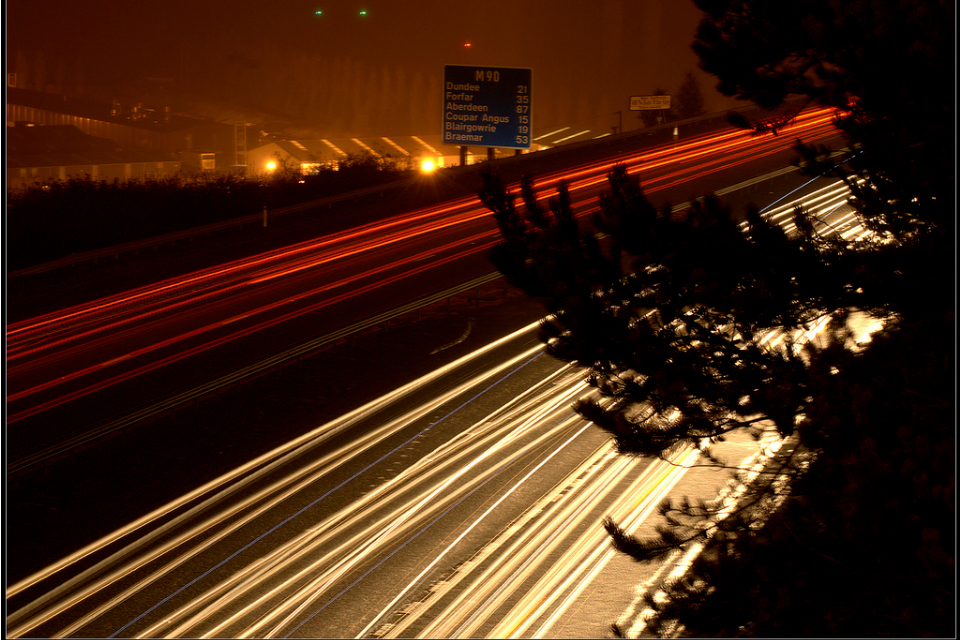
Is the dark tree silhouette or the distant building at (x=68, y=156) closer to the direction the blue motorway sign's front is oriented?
the dark tree silhouette

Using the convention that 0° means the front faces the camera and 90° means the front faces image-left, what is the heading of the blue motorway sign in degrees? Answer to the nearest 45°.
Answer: approximately 0°

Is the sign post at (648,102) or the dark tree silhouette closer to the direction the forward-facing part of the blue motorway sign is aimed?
the dark tree silhouette

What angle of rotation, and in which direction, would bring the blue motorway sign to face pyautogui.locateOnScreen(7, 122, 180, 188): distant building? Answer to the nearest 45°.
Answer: approximately 135° to its right

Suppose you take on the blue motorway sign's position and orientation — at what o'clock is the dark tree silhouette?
The dark tree silhouette is roughly at 12 o'clock from the blue motorway sign.

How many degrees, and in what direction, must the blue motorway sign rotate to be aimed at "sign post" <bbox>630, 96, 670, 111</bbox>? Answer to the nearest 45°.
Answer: approximately 135° to its left
